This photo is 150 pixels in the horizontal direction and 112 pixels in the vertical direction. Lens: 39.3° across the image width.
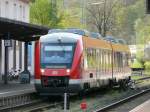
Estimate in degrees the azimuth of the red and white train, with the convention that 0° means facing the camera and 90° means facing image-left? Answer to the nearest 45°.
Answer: approximately 45°

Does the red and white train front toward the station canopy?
no
